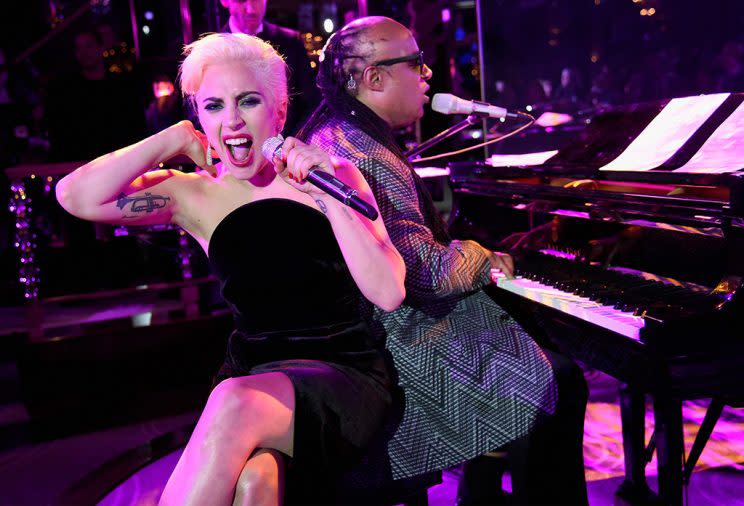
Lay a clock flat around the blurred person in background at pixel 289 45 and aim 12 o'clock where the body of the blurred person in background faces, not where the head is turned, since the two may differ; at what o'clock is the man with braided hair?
The man with braided hair is roughly at 12 o'clock from the blurred person in background.

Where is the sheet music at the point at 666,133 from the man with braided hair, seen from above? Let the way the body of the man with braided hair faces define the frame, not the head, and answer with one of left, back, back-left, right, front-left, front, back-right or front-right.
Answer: front-left

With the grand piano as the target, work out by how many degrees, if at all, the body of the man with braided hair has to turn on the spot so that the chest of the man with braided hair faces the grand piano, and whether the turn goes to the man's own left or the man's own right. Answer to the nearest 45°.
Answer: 0° — they already face it

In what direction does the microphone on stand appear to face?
to the viewer's left

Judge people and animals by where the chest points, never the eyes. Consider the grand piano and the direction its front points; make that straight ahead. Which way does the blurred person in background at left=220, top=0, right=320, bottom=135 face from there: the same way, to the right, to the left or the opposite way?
to the left

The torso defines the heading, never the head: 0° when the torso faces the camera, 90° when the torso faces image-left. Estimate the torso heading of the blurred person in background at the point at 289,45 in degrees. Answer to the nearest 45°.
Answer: approximately 0°

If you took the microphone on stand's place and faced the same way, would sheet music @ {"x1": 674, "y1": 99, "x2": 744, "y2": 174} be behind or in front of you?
behind

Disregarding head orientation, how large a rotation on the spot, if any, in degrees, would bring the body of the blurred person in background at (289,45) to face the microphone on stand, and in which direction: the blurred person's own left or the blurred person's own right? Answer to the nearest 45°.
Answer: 0° — they already face it

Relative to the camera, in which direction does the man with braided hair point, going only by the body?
to the viewer's right

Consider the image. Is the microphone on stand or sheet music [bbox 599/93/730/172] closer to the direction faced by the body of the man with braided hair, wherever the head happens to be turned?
the sheet music

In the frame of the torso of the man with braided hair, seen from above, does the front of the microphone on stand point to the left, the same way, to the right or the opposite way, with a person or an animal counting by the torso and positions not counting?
the opposite way

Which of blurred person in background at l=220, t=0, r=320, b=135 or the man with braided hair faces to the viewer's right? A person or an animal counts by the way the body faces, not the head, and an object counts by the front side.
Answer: the man with braided hair

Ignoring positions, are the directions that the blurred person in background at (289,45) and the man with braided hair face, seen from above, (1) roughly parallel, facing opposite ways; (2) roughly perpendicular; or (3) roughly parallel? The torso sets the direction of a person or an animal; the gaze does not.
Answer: roughly perpendicular

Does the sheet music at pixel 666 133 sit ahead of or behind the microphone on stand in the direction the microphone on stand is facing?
behind

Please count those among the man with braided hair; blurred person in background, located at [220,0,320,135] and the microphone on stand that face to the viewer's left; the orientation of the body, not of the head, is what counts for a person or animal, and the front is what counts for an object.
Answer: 1

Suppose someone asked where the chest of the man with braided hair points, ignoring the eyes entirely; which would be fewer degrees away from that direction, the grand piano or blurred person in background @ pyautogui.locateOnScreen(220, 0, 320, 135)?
the grand piano

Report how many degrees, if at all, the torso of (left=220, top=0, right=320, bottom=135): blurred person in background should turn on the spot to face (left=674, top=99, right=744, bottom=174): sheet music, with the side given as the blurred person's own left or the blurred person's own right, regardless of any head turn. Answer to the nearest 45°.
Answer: approximately 45° to the blurred person's own left

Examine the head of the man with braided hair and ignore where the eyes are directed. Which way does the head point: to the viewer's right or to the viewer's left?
to the viewer's right
